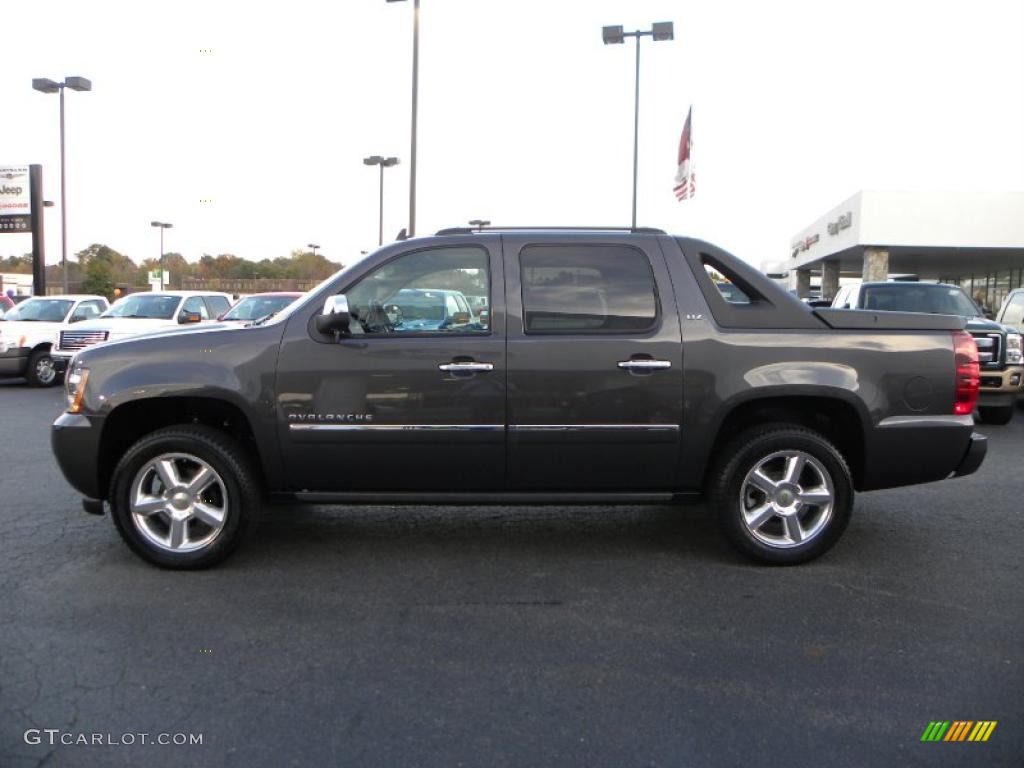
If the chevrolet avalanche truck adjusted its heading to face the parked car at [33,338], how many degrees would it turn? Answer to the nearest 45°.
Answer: approximately 45° to its right

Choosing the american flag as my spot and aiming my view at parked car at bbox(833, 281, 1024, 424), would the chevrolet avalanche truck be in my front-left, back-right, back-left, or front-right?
front-right

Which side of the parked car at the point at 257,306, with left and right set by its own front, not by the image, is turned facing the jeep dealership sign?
right

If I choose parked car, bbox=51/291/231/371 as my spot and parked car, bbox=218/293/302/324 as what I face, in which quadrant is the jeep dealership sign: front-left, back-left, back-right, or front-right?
back-left

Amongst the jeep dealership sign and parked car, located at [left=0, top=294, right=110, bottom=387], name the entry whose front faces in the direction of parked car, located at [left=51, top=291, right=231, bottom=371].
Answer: the jeep dealership sign

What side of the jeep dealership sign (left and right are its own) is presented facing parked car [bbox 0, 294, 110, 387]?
front

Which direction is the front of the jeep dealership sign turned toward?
toward the camera

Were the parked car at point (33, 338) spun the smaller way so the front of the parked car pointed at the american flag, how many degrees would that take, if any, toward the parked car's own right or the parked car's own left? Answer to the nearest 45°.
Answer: approximately 135° to the parked car's own left

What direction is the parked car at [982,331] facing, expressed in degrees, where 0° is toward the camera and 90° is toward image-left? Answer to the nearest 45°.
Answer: approximately 315°

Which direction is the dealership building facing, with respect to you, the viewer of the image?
facing to the left of the viewer

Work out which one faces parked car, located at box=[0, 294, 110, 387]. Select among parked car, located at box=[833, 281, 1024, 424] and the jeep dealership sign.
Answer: the jeep dealership sign

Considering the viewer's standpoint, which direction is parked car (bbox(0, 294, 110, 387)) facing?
facing the viewer and to the left of the viewer

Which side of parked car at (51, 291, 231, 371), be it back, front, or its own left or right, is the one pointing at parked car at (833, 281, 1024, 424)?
left

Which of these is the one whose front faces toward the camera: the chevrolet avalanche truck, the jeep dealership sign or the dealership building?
the jeep dealership sign
